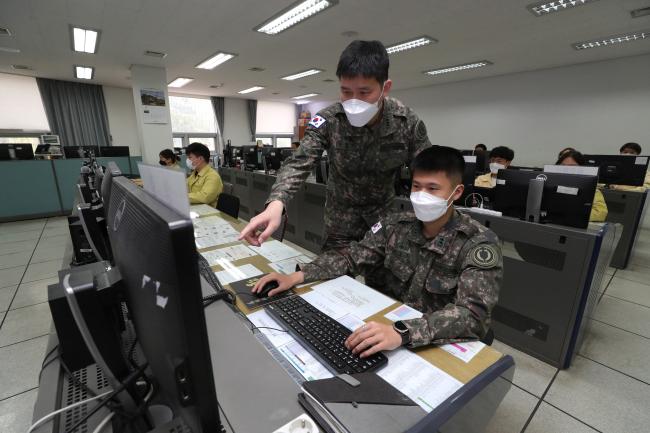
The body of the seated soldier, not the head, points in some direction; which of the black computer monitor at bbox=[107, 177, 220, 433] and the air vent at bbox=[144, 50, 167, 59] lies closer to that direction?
the black computer monitor

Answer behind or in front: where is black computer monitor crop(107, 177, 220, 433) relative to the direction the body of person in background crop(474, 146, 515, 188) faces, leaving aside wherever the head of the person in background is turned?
in front

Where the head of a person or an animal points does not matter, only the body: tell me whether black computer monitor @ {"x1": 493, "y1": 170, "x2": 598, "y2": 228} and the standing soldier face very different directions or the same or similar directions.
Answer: very different directions

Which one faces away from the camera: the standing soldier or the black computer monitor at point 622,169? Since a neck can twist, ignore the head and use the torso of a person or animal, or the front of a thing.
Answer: the black computer monitor

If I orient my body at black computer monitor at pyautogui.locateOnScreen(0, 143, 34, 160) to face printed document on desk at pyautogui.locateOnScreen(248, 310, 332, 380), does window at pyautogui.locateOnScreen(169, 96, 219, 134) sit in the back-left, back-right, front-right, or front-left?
back-left

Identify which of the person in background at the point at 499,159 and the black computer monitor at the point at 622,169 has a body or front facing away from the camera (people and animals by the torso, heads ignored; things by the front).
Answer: the black computer monitor

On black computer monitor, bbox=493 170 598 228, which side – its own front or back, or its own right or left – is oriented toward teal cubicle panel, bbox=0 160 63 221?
left

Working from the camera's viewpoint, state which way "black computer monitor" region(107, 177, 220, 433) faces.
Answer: facing away from the viewer and to the right of the viewer

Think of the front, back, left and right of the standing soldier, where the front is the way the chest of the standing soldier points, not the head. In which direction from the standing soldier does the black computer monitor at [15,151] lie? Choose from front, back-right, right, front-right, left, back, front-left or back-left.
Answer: right

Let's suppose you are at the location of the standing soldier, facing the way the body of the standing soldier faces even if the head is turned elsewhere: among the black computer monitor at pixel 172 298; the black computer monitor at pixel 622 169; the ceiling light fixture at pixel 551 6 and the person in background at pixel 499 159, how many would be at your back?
3

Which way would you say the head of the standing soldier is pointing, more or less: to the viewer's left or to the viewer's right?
to the viewer's left

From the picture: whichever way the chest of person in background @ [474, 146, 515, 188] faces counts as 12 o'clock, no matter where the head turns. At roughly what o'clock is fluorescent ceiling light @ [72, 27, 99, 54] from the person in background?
The fluorescent ceiling light is roughly at 1 o'clock from the person in background.

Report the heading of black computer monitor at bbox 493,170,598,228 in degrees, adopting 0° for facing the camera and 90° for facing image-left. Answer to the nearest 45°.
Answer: approximately 180°
